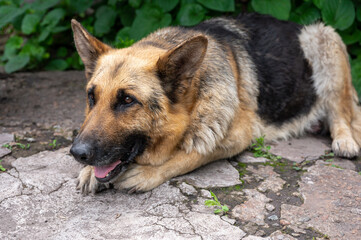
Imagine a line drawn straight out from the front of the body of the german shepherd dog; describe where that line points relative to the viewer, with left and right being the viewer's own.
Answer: facing the viewer and to the left of the viewer

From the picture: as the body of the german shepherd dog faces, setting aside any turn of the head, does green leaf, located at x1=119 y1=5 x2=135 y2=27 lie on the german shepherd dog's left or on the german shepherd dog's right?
on the german shepherd dog's right

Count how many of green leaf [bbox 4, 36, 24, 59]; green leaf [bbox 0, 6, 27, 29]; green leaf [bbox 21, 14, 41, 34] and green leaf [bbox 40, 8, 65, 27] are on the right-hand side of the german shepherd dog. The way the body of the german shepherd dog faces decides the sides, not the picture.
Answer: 4

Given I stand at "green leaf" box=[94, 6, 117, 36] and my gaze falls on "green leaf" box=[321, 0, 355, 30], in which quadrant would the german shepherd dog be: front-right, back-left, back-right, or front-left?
front-right

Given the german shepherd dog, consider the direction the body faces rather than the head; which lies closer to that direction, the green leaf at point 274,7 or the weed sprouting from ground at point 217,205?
the weed sprouting from ground

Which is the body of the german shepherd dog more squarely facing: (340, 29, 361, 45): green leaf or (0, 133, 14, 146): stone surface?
the stone surface

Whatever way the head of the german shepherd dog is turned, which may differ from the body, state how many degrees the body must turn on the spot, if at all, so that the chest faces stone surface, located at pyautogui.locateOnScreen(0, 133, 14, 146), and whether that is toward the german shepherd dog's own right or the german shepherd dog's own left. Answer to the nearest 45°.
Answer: approximately 45° to the german shepherd dog's own right

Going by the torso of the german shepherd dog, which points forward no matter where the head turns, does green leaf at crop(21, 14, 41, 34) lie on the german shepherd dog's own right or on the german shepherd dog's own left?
on the german shepherd dog's own right

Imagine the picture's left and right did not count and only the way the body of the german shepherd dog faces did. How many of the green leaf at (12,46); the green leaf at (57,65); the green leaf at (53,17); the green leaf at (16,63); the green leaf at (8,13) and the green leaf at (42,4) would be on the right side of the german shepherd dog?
6
